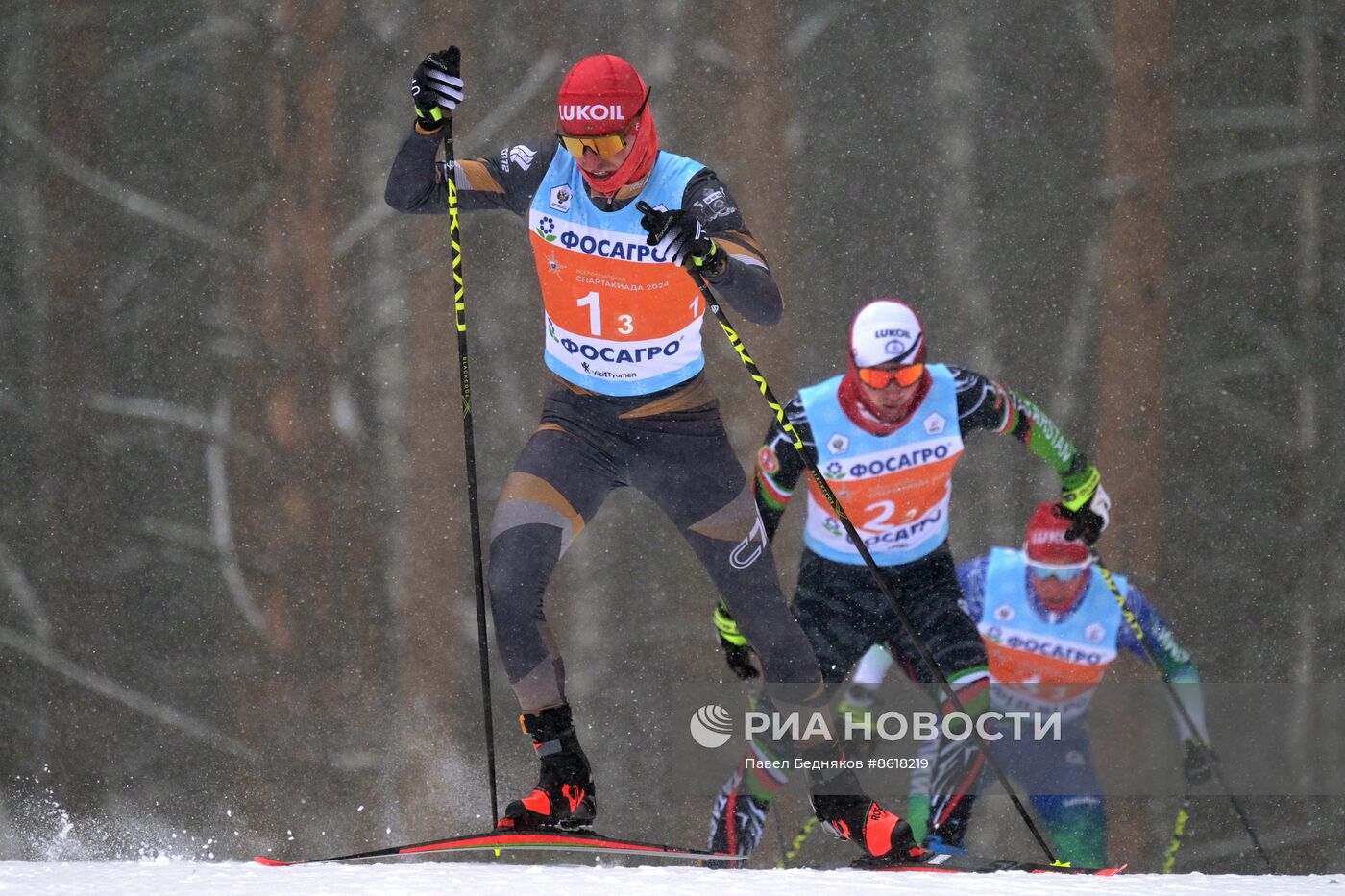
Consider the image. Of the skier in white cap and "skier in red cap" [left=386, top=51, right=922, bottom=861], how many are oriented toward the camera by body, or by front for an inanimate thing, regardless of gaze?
2

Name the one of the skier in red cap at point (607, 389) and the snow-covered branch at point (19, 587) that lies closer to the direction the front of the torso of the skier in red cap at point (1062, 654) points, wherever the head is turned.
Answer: the skier in red cap

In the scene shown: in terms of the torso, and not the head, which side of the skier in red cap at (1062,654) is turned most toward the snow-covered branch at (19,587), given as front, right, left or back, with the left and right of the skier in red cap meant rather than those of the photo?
back

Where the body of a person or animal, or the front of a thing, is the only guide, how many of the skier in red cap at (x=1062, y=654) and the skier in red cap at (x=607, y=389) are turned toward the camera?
2

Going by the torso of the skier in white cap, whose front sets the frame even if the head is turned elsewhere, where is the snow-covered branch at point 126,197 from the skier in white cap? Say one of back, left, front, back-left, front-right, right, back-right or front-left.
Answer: right

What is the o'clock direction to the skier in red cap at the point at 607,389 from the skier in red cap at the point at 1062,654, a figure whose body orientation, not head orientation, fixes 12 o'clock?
the skier in red cap at the point at 607,389 is roughly at 1 o'clock from the skier in red cap at the point at 1062,654.

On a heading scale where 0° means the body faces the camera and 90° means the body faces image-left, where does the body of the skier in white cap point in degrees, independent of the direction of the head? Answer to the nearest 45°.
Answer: approximately 0°
